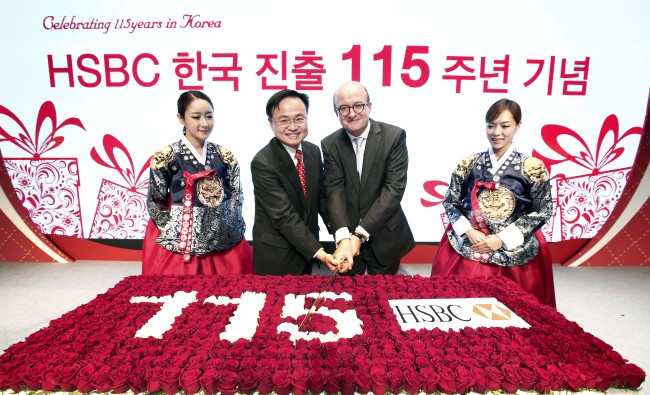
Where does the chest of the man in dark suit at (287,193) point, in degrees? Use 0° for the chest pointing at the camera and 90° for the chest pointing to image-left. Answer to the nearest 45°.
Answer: approximately 315°

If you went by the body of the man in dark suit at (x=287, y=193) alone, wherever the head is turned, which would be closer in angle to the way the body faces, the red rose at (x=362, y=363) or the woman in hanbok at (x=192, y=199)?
the red rose

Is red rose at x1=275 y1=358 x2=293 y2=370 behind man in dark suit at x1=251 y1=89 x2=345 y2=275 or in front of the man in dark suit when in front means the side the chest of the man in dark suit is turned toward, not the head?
in front

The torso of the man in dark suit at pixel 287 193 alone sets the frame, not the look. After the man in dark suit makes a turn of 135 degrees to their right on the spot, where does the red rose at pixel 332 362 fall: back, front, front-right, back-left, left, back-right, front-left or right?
left

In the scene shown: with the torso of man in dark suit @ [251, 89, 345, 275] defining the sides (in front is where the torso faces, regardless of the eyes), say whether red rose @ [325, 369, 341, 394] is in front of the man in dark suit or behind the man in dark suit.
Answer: in front

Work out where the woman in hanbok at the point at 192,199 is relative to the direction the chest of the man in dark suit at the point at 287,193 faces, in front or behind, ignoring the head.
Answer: behind

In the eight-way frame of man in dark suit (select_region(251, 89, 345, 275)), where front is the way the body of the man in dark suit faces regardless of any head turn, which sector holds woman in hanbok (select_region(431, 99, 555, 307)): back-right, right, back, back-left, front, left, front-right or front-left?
front-left
